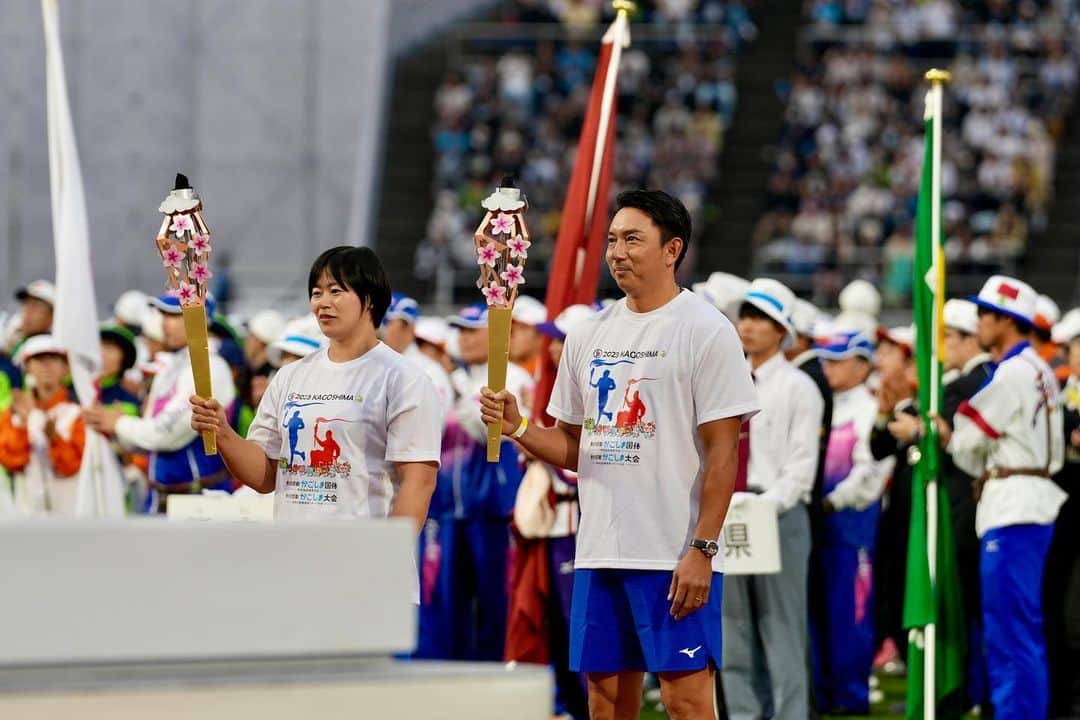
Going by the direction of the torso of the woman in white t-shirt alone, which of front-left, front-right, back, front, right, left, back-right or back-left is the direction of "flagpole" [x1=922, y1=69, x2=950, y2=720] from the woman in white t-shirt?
back

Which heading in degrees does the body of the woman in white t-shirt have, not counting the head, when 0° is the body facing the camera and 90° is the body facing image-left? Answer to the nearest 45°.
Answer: approximately 45°

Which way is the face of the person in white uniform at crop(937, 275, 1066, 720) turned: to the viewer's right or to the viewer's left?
to the viewer's left

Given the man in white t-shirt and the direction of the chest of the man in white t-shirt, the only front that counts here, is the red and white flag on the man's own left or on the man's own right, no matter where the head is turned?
on the man's own right

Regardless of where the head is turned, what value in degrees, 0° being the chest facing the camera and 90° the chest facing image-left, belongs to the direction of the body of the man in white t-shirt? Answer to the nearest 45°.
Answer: approximately 45°

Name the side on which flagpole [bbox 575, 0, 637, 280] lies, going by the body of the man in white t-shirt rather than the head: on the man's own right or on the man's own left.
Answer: on the man's own right

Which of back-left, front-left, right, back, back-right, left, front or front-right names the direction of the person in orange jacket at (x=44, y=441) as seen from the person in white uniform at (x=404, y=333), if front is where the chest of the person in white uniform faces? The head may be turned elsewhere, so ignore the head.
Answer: front-right

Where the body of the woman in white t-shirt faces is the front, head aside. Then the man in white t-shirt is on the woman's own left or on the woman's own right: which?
on the woman's own left

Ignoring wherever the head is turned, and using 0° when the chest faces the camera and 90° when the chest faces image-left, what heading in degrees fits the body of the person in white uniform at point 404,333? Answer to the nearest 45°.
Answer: approximately 45°

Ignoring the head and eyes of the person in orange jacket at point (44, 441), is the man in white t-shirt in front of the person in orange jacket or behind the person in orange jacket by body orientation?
in front

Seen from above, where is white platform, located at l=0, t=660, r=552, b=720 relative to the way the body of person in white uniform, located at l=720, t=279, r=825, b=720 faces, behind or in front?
in front

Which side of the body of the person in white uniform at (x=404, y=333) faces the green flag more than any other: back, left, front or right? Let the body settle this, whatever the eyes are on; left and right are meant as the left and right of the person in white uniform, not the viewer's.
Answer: left
